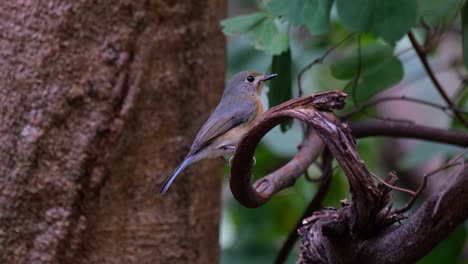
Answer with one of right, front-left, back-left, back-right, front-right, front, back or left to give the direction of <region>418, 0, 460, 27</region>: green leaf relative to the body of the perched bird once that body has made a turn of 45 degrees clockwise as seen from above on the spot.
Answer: front-left

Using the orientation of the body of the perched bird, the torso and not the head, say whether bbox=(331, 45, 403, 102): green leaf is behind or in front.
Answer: in front

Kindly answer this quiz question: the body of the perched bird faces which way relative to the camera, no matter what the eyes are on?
to the viewer's right
